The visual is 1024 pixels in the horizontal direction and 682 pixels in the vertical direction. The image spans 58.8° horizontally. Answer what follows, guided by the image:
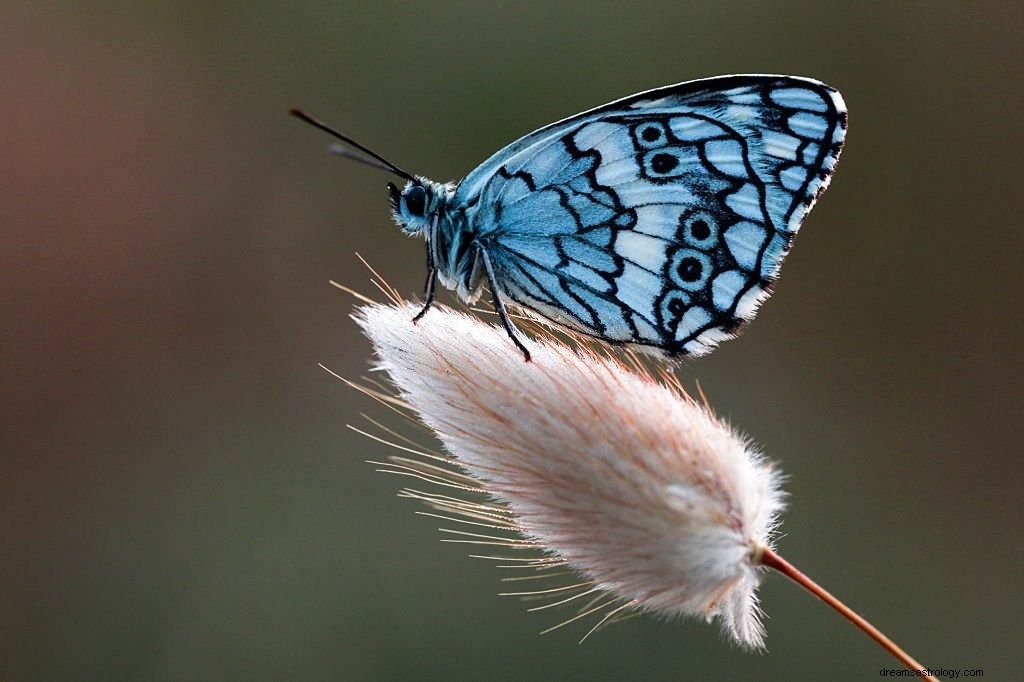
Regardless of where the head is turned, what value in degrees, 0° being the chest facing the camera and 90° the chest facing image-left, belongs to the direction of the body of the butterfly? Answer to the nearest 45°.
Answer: approximately 90°
